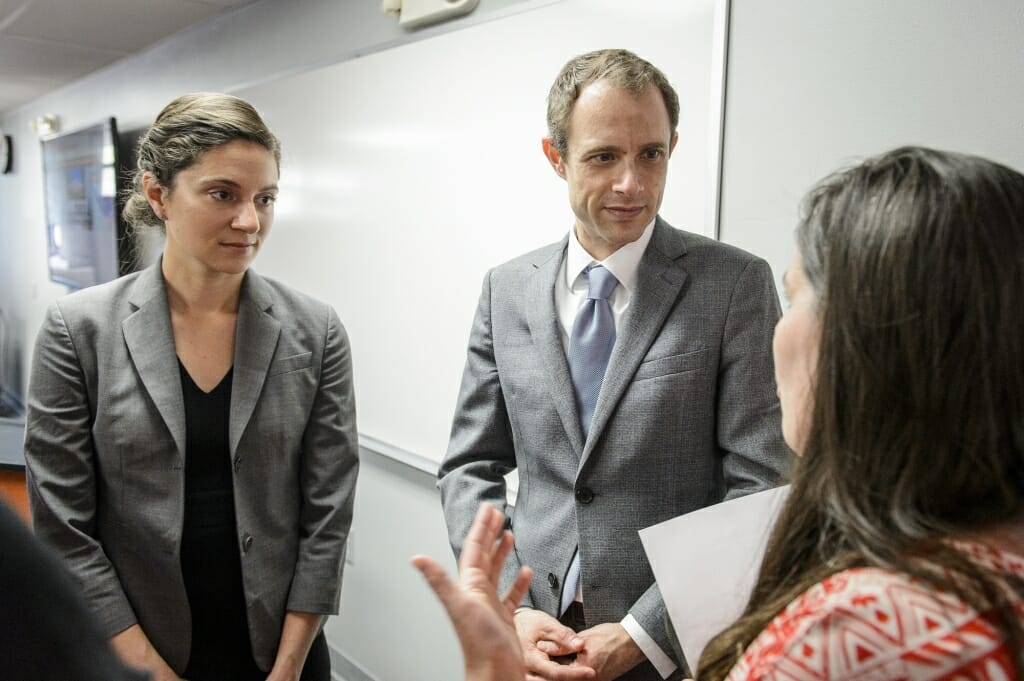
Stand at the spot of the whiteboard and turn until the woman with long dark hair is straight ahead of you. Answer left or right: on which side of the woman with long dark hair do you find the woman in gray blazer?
right

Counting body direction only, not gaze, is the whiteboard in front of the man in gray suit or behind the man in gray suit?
behind

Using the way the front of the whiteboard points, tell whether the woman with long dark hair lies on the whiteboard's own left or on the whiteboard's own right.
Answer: on the whiteboard's own left

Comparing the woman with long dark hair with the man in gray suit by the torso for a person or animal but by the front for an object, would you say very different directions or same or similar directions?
very different directions

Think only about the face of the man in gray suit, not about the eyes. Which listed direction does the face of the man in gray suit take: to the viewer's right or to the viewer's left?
to the viewer's right

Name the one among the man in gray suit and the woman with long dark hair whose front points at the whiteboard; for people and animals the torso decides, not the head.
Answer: the woman with long dark hair

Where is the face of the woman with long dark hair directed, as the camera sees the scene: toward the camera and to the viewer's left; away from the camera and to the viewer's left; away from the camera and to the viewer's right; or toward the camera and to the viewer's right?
away from the camera and to the viewer's left

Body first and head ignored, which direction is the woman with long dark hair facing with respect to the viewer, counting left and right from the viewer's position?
facing away from the viewer and to the left of the viewer

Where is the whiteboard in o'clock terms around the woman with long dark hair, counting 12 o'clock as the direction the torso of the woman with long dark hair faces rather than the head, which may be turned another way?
The whiteboard is roughly at 12 o'clock from the woman with long dark hair.

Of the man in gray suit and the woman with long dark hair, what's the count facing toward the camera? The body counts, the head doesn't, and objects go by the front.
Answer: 1
